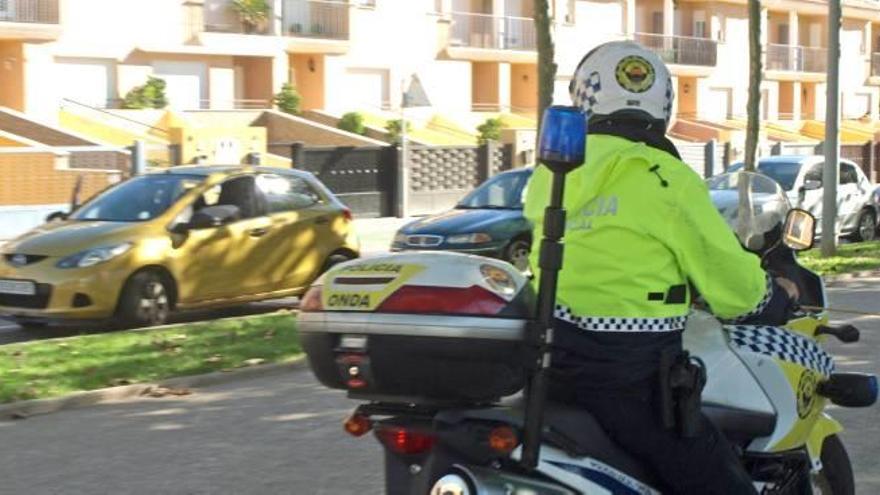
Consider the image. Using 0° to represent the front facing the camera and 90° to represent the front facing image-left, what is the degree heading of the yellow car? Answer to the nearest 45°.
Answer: approximately 45°

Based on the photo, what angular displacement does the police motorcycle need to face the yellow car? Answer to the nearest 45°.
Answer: approximately 45° to its left

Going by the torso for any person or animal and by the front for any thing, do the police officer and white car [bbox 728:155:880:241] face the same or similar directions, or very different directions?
very different directions

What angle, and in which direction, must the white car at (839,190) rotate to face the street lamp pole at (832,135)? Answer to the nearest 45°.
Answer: approximately 45° to its left

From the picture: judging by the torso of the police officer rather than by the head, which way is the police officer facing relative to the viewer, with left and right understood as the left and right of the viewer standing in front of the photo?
facing away from the viewer and to the right of the viewer

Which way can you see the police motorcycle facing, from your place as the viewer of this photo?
facing away from the viewer and to the right of the viewer

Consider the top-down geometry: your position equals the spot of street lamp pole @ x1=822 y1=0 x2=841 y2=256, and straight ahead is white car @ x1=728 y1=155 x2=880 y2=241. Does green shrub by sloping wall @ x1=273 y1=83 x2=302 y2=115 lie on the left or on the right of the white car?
left

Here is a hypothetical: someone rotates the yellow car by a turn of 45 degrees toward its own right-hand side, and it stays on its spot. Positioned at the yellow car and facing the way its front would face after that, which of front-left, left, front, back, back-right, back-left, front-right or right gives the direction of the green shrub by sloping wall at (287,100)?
right
